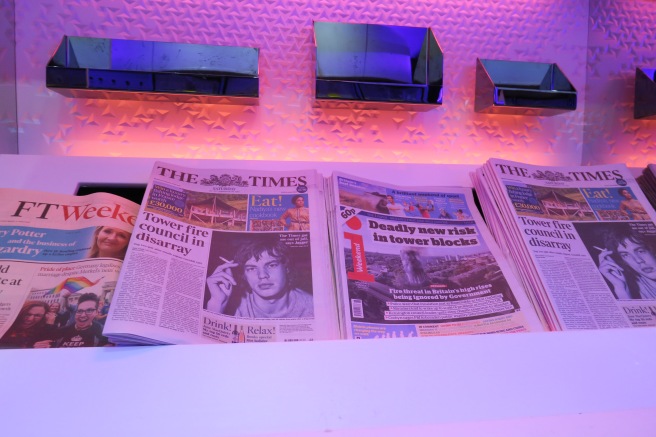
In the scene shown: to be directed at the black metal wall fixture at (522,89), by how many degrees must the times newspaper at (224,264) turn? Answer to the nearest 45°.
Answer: approximately 90° to its left

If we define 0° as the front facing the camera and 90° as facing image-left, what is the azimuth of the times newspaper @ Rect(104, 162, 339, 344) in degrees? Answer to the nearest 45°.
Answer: approximately 0°

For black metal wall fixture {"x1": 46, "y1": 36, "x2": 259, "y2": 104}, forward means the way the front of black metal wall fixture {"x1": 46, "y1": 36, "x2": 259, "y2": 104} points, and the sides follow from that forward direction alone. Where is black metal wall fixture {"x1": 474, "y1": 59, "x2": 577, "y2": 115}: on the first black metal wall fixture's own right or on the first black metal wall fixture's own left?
on the first black metal wall fixture's own left

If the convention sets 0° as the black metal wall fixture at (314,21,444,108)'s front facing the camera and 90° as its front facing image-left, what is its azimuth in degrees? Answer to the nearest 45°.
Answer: approximately 0°
